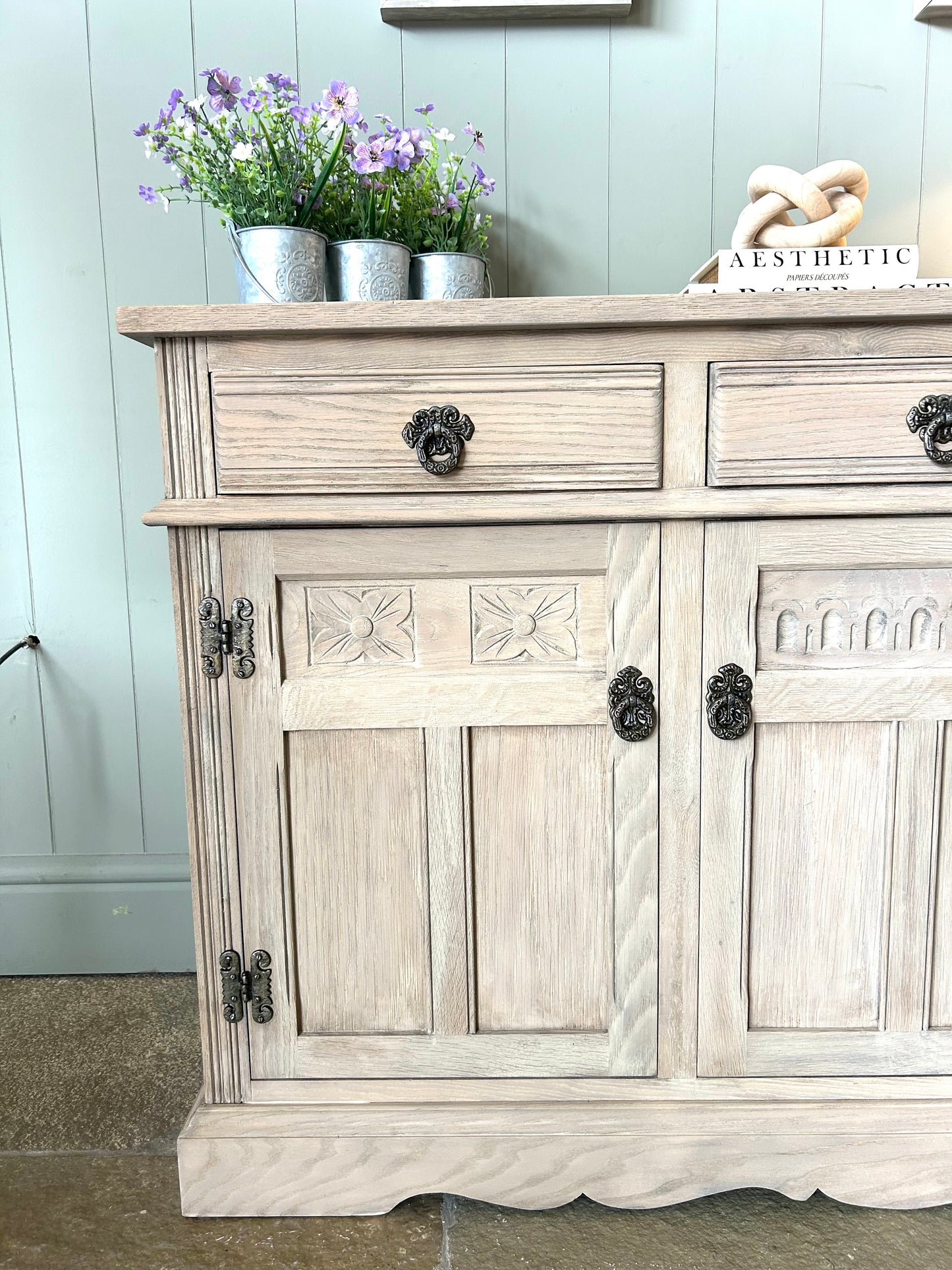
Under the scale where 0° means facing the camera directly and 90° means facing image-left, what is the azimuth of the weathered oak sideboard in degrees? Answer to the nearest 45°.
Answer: approximately 0°
